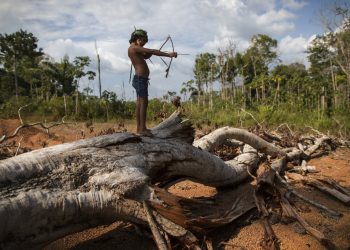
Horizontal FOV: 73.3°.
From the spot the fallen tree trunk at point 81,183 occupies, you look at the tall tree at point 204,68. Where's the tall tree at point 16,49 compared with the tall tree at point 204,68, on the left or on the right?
left

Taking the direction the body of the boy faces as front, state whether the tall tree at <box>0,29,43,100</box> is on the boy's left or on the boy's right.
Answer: on the boy's left

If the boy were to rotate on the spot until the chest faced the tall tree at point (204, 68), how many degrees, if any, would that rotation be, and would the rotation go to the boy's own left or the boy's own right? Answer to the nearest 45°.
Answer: approximately 90° to the boy's own left

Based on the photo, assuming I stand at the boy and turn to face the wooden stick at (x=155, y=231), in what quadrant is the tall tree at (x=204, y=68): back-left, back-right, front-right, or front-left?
back-left

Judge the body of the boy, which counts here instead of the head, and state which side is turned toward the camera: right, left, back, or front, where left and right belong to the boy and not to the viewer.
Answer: right
